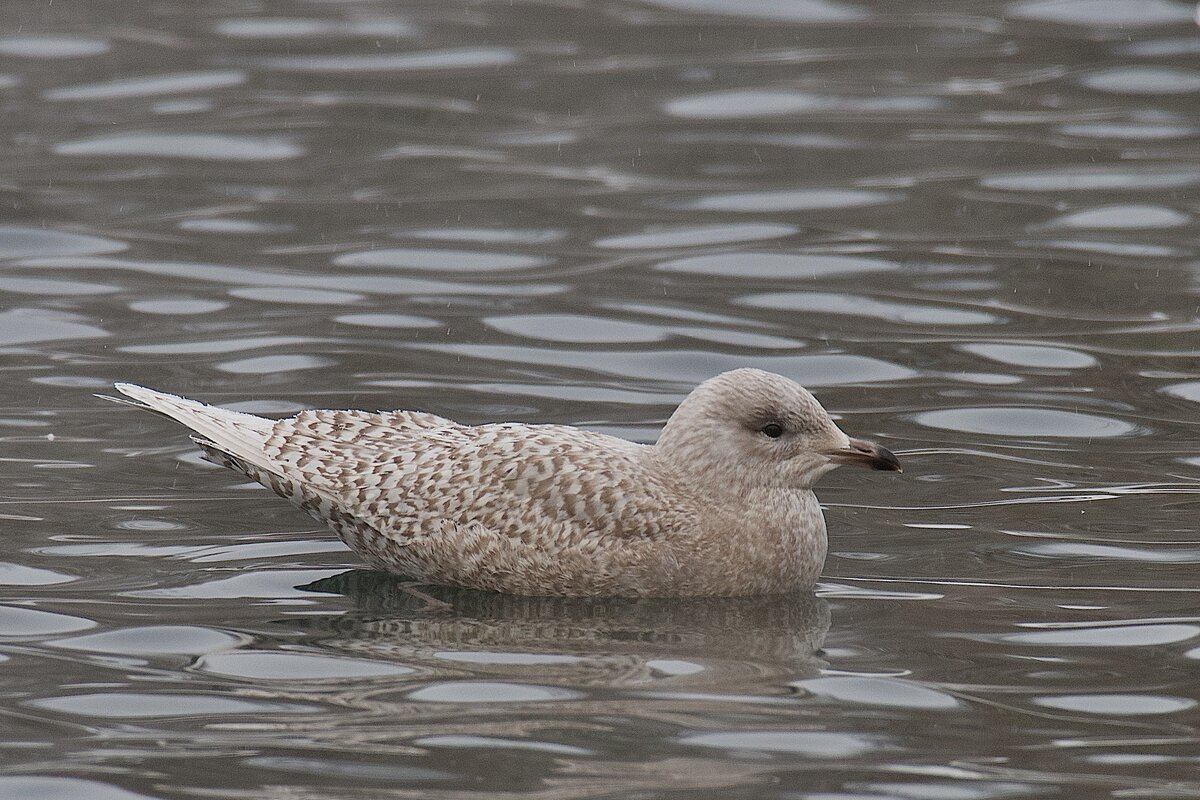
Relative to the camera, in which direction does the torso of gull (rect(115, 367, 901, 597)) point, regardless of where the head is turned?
to the viewer's right
